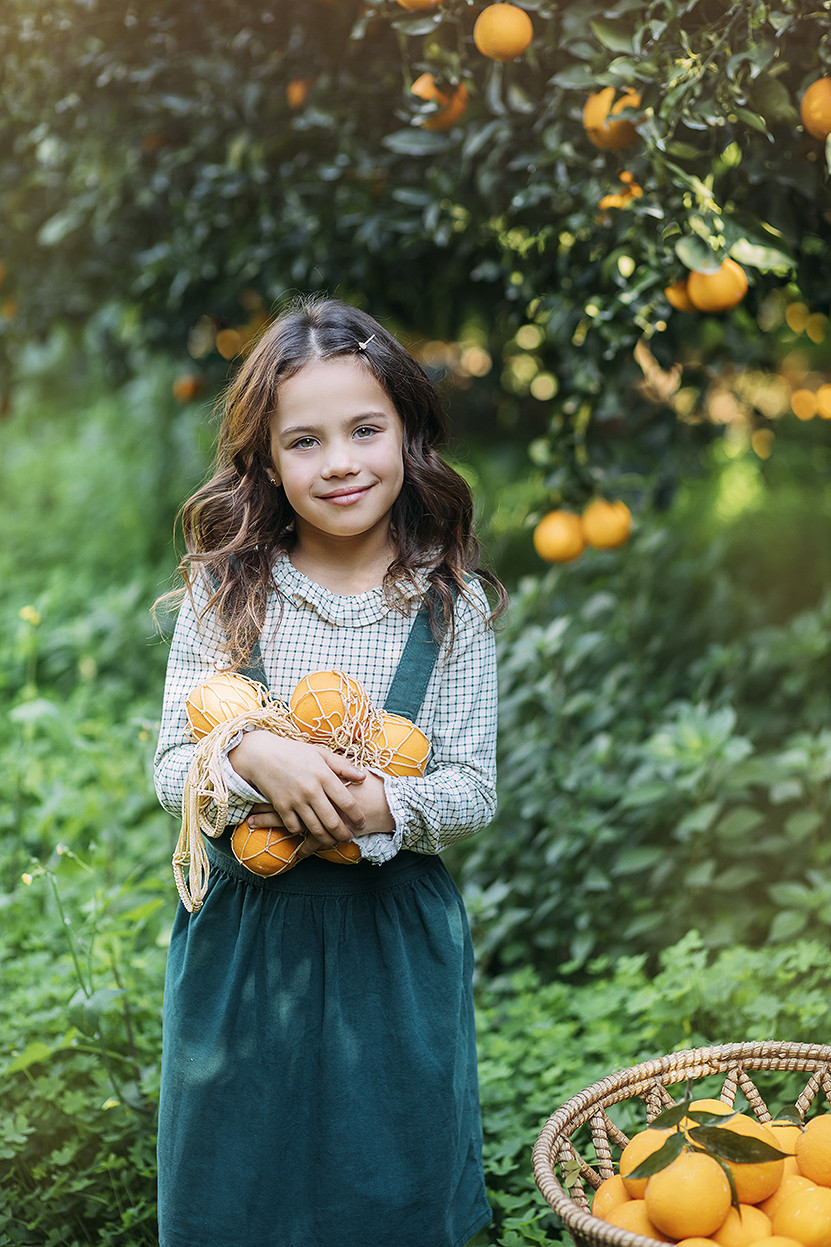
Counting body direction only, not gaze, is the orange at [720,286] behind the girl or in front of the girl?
behind

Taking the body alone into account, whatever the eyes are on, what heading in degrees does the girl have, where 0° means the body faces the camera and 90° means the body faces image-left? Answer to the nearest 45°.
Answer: approximately 0°
